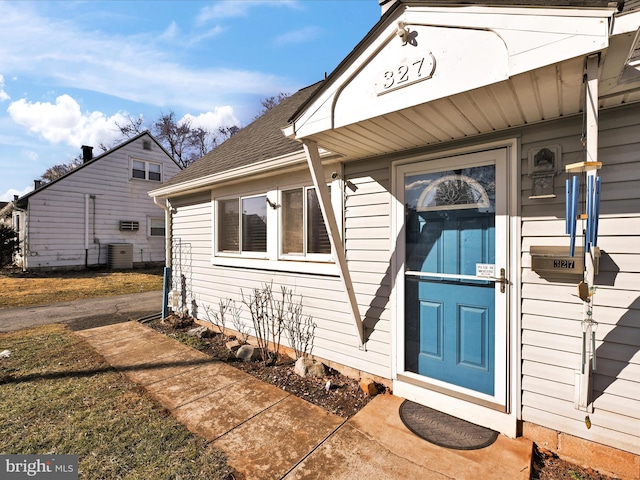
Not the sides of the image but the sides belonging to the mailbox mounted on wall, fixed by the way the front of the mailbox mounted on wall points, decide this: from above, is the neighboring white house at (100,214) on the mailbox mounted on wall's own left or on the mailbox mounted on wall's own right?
on the mailbox mounted on wall's own right

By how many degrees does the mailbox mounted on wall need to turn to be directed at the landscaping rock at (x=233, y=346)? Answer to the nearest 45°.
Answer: approximately 90° to its right

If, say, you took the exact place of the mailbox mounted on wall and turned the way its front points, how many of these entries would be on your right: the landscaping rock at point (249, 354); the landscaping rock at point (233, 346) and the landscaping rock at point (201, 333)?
3

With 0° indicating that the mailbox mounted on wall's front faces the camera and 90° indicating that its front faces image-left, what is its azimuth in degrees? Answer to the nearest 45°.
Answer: approximately 0°

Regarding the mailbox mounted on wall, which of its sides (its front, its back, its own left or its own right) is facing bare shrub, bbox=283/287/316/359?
right

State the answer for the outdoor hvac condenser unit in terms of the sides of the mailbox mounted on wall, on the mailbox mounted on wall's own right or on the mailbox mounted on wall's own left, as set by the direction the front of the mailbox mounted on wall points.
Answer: on the mailbox mounted on wall's own right

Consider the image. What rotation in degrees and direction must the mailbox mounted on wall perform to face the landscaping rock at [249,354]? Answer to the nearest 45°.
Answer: approximately 90° to its right
